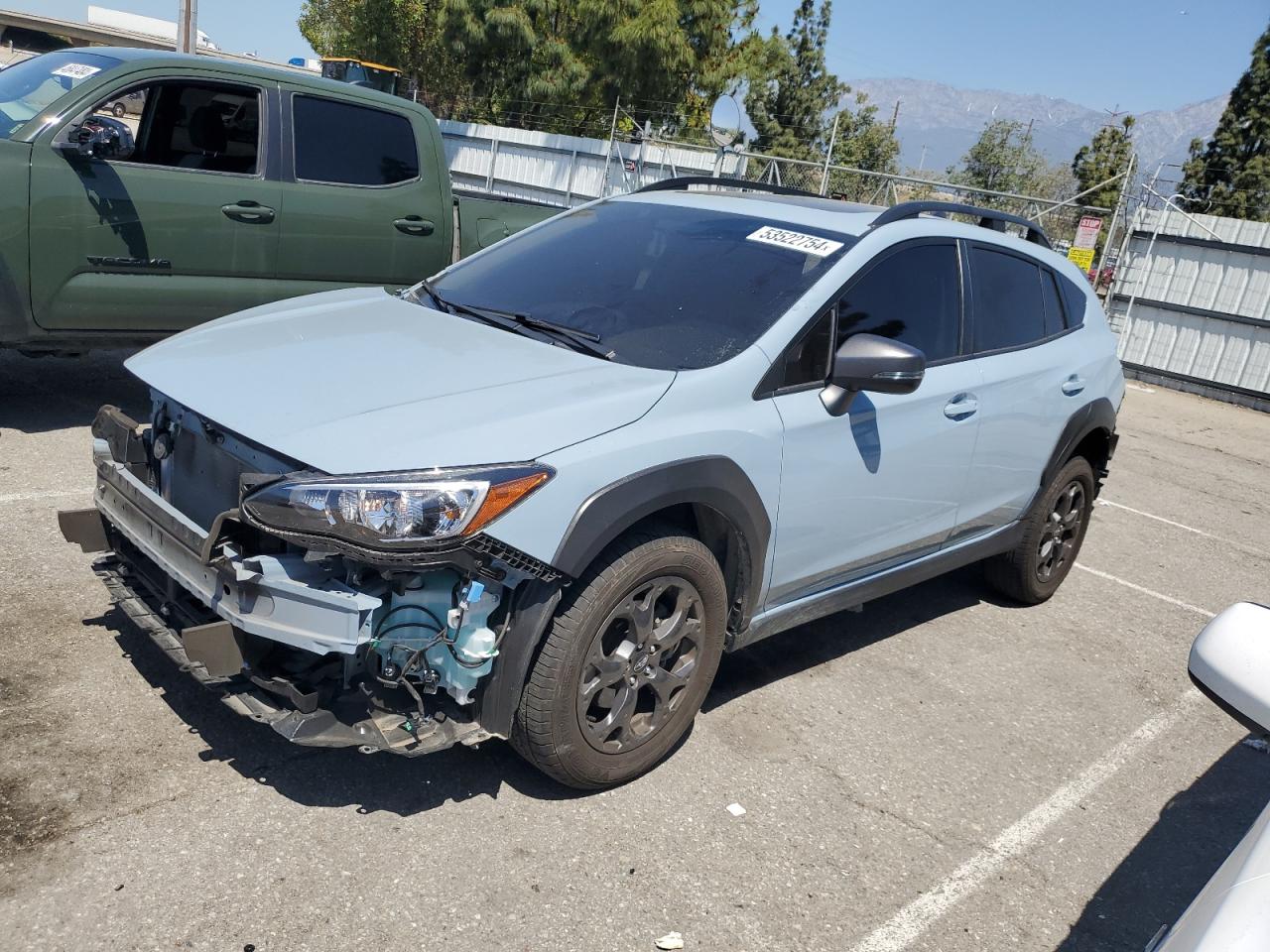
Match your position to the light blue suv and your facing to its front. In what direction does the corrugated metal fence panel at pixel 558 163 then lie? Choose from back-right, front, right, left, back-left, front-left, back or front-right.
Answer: back-right

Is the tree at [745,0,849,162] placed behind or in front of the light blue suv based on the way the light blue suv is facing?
behind

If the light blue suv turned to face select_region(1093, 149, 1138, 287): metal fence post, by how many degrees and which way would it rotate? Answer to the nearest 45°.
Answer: approximately 180°

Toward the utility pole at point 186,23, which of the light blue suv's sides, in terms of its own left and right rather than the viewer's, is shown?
right

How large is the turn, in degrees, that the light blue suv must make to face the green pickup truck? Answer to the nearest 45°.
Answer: approximately 90° to its right

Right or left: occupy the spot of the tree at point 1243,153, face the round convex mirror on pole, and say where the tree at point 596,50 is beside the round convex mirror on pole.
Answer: right

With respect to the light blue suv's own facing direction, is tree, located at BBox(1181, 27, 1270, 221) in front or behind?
behind

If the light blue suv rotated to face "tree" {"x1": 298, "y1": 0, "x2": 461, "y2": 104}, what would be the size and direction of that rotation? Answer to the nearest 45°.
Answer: approximately 135° to its right

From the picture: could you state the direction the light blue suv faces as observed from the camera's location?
facing the viewer and to the left of the viewer

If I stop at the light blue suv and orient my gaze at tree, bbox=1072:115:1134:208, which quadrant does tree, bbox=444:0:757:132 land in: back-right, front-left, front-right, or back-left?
front-left

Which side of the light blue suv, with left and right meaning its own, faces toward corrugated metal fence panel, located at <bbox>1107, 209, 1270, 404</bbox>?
back

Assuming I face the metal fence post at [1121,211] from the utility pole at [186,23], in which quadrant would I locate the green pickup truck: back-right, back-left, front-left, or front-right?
front-right
